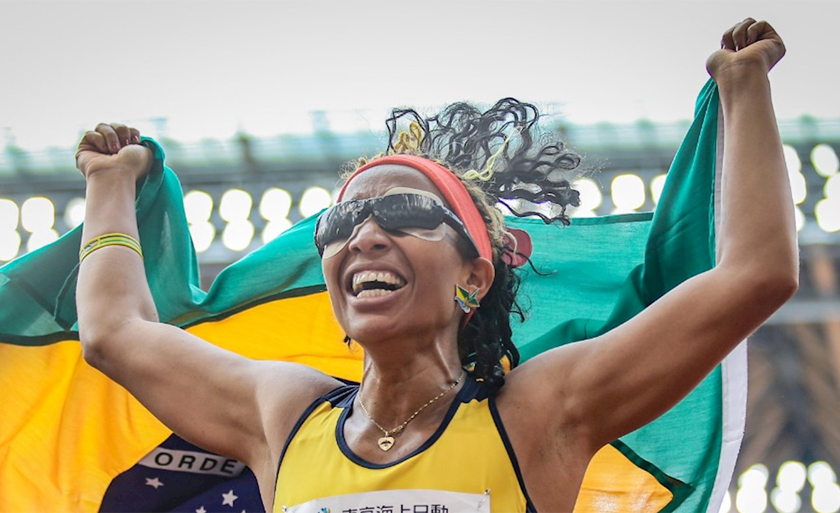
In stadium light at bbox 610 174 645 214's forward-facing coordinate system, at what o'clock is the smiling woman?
The smiling woman is roughly at 12 o'clock from the stadium light.

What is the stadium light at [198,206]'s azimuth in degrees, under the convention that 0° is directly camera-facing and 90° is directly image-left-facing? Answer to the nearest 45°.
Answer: approximately 0°

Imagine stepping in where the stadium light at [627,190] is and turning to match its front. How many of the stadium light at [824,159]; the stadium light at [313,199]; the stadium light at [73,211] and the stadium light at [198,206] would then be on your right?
3

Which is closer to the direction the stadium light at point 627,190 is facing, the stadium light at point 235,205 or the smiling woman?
the smiling woman

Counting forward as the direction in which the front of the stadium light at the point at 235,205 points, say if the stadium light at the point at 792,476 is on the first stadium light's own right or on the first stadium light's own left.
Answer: on the first stadium light's own left

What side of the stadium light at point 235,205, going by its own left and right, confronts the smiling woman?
front

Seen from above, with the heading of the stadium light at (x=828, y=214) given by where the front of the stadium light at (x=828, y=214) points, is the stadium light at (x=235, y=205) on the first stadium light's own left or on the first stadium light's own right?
on the first stadium light's own right

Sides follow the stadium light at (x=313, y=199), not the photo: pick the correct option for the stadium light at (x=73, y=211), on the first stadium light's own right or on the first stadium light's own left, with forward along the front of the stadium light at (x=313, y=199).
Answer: on the first stadium light's own right

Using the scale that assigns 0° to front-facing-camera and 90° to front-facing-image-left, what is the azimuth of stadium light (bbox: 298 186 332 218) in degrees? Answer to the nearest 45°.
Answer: approximately 0°

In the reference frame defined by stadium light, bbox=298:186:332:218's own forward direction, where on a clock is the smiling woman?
The smiling woman is roughly at 12 o'clock from the stadium light.
